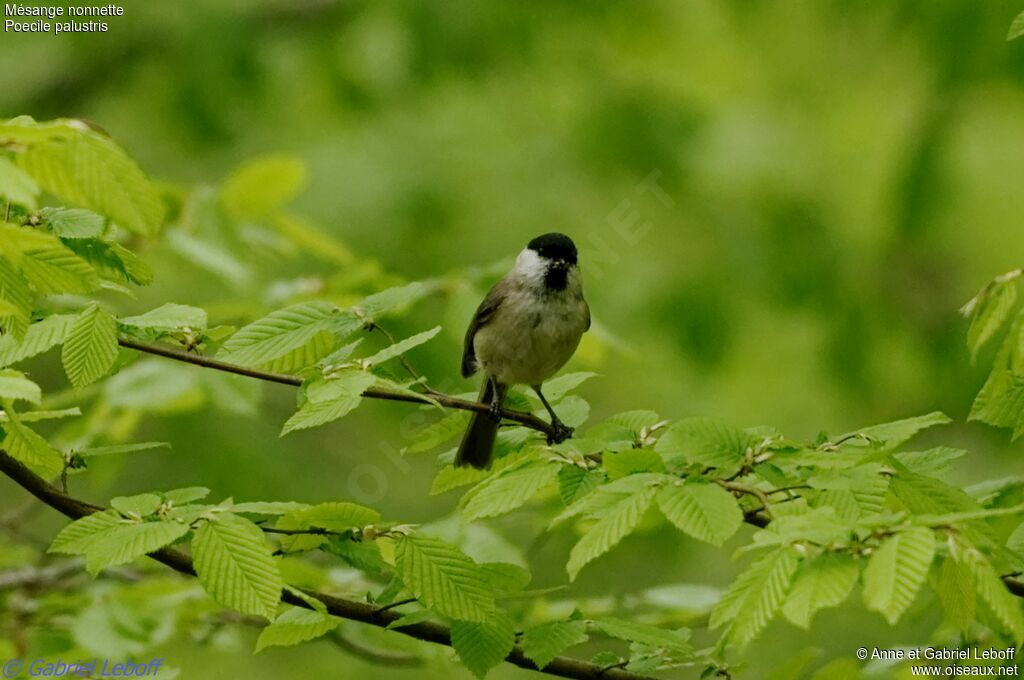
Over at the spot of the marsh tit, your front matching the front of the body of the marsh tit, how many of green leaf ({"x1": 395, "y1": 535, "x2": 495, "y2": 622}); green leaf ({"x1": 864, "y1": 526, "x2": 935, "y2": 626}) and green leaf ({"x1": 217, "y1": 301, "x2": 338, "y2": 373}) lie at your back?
0

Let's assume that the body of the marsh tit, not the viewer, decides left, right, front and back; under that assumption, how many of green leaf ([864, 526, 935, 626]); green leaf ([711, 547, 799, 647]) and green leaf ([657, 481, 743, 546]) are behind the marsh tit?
0

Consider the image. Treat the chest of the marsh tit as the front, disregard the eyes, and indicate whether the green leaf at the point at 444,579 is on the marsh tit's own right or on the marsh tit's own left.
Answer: on the marsh tit's own right

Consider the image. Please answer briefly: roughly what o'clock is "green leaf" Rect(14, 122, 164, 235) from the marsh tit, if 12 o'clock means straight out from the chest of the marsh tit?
The green leaf is roughly at 2 o'clock from the marsh tit.

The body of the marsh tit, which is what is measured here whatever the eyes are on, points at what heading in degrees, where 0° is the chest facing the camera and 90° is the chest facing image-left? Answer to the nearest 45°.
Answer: approximately 315°
